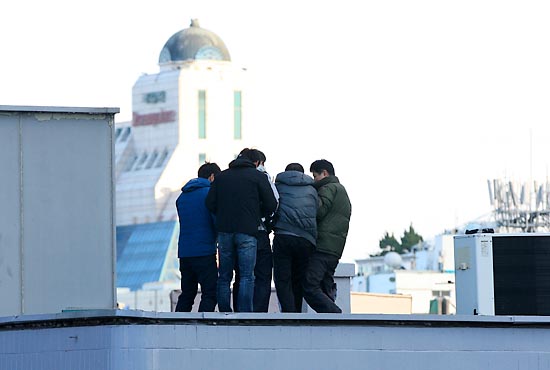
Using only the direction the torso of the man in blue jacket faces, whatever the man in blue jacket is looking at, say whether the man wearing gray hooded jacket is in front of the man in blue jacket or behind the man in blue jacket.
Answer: in front

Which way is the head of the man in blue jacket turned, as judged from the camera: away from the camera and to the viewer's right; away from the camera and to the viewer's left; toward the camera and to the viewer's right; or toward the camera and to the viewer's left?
away from the camera and to the viewer's right

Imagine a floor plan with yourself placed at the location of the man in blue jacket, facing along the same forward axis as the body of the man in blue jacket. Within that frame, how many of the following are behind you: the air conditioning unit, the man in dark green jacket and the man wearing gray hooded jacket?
0

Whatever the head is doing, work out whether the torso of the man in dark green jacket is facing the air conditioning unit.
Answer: no

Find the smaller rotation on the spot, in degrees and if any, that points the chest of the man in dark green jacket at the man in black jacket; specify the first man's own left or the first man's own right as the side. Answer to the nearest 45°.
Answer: approximately 45° to the first man's own left

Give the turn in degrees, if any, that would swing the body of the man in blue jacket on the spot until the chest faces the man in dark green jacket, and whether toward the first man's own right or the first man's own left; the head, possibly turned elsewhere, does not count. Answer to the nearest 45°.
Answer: approximately 45° to the first man's own right

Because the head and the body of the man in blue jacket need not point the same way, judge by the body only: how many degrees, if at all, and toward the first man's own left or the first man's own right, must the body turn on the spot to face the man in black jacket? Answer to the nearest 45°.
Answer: approximately 90° to the first man's own right

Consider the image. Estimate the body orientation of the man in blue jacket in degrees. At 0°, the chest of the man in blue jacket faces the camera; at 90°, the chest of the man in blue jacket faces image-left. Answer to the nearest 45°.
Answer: approximately 225°

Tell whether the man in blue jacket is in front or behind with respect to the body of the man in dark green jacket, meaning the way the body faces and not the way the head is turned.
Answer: in front
